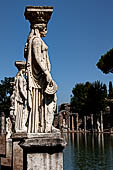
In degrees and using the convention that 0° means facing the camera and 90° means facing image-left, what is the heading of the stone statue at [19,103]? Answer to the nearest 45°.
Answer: approximately 270°

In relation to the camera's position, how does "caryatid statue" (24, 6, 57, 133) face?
facing to the right of the viewer

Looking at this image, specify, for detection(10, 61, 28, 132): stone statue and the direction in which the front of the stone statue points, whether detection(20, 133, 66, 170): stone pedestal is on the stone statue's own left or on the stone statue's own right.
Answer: on the stone statue's own right

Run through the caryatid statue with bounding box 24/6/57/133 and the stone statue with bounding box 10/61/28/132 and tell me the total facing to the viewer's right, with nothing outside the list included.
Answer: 2

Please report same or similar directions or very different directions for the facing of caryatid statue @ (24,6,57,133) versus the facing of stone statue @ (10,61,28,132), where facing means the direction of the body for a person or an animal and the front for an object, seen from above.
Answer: same or similar directions

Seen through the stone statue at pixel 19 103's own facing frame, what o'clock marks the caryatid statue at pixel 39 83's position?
The caryatid statue is roughly at 3 o'clock from the stone statue.

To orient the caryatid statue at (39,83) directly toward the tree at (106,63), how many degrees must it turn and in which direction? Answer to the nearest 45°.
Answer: approximately 90° to its left

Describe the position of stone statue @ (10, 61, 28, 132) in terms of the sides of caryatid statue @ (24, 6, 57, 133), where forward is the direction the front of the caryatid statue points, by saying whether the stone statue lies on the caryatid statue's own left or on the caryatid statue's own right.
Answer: on the caryatid statue's own left

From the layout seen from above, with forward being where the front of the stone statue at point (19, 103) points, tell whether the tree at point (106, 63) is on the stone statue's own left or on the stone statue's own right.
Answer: on the stone statue's own left
